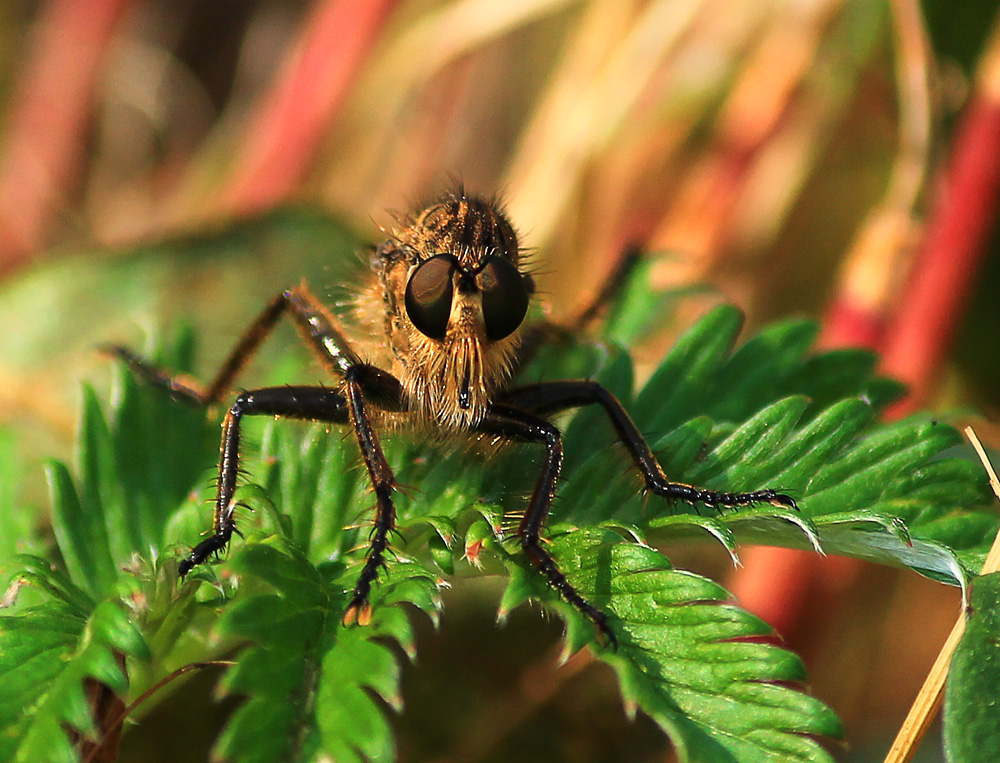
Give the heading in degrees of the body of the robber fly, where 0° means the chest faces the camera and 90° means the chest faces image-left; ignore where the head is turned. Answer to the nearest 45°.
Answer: approximately 0°

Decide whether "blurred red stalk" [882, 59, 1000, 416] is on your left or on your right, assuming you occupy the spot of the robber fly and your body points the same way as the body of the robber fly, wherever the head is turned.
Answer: on your left

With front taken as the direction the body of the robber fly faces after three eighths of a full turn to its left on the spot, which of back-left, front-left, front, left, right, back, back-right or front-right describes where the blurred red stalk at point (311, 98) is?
front-left

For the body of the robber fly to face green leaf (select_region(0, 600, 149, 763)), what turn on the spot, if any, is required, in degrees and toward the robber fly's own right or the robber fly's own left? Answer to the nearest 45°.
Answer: approximately 45° to the robber fly's own right
